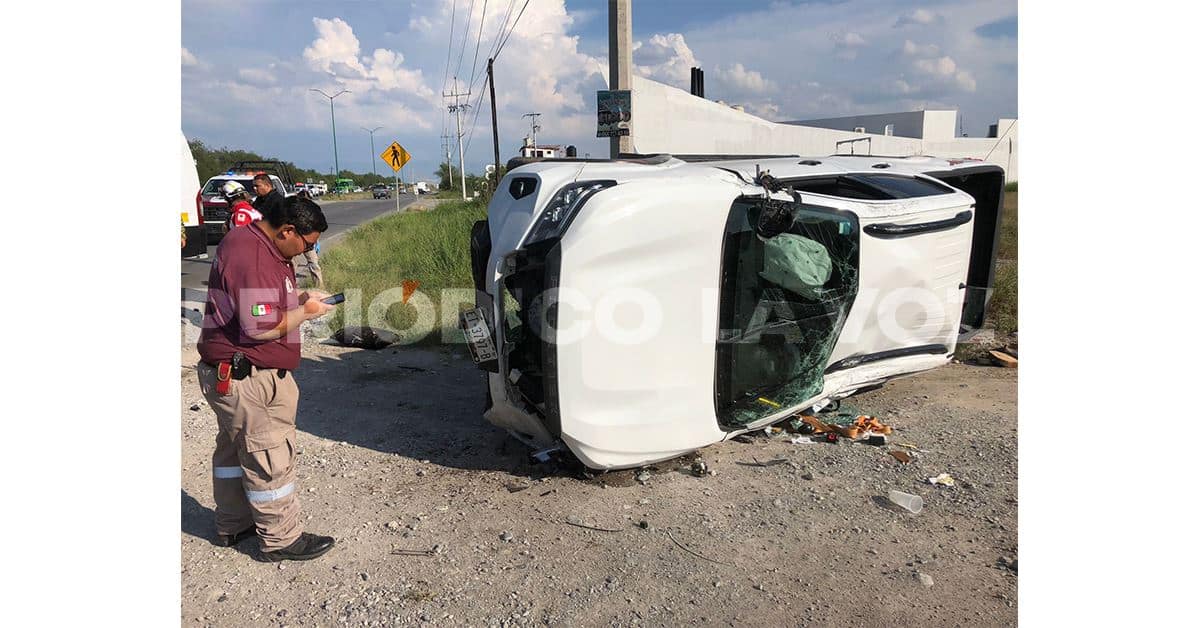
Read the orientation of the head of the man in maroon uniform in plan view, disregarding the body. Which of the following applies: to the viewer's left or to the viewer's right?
to the viewer's right

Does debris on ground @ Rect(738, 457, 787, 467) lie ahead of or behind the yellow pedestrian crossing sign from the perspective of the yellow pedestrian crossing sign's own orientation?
ahead

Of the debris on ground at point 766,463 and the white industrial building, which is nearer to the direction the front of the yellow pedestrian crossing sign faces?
the debris on ground

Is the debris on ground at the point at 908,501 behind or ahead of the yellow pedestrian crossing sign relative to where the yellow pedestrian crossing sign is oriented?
ahead

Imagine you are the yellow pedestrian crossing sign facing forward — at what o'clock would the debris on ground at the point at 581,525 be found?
The debris on ground is roughly at 12 o'clock from the yellow pedestrian crossing sign.

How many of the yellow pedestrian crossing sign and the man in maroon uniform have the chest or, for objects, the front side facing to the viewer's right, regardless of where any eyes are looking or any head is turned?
1

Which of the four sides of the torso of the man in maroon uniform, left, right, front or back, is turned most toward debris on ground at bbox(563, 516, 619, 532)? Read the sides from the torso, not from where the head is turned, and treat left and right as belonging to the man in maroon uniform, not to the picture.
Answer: front

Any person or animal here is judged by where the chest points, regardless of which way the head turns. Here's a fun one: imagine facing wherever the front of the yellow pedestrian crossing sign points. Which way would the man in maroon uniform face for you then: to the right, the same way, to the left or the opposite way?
to the left

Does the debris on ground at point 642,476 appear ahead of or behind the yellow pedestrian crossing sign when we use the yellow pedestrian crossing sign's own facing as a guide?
ahead

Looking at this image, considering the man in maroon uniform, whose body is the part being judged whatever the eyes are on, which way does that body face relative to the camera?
to the viewer's right

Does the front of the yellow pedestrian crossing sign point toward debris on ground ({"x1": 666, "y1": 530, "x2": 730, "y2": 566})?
yes

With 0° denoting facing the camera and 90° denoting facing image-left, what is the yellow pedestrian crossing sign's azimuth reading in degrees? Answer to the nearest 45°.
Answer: approximately 0°
